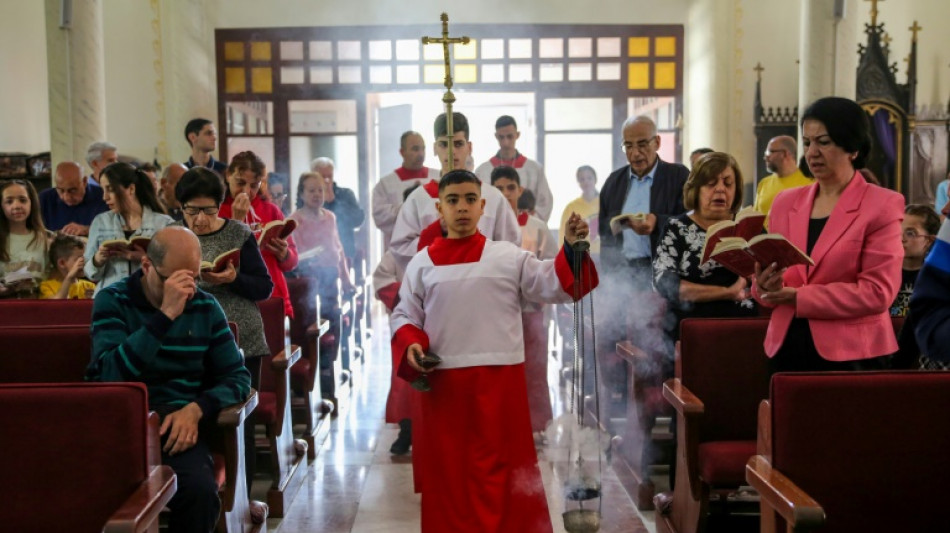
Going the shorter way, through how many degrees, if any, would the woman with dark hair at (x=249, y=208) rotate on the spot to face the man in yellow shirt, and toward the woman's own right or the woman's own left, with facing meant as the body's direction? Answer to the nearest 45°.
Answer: approximately 45° to the woman's own left

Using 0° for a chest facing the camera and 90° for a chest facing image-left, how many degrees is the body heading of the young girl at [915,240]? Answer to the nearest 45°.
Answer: approximately 45°

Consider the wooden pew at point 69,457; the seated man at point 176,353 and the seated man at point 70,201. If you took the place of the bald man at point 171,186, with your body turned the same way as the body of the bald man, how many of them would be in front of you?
2

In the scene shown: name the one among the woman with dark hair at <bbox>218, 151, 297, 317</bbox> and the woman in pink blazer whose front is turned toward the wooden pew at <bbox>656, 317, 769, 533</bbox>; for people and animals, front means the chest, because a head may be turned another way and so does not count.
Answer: the woman with dark hair

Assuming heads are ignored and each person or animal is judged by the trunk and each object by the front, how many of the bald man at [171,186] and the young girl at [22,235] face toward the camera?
2

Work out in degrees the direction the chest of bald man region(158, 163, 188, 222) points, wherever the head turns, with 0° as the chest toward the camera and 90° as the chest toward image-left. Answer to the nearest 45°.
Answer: approximately 0°
